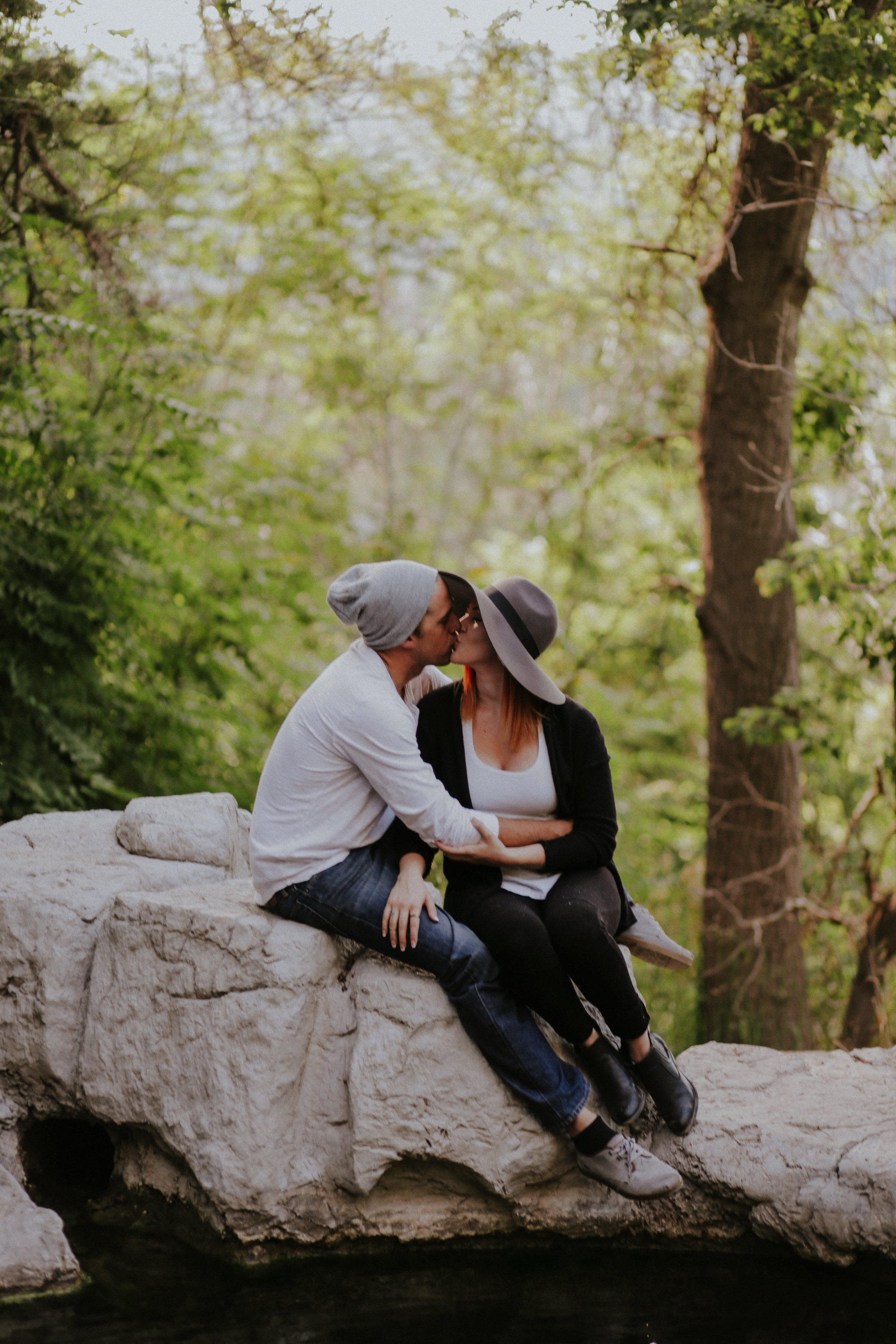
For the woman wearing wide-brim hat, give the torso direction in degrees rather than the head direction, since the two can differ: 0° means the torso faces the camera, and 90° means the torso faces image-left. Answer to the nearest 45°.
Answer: approximately 0°

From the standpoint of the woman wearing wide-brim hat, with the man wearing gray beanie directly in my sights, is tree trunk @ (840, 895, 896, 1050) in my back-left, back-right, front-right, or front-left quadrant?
back-right

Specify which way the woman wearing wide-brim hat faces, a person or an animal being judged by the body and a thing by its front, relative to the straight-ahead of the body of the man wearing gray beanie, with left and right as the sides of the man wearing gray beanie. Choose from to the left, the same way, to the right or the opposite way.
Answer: to the right

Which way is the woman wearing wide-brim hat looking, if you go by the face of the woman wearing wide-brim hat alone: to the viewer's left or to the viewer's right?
to the viewer's left

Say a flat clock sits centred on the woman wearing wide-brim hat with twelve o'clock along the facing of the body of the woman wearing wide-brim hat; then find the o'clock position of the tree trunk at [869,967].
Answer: The tree trunk is roughly at 7 o'clock from the woman wearing wide-brim hat.

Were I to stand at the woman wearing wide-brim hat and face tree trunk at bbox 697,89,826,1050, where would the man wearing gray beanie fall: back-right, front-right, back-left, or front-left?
back-left

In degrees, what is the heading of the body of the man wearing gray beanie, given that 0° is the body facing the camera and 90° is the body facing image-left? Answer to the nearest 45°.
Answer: approximately 270°

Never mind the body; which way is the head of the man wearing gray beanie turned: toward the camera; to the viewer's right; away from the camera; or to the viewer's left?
to the viewer's right
